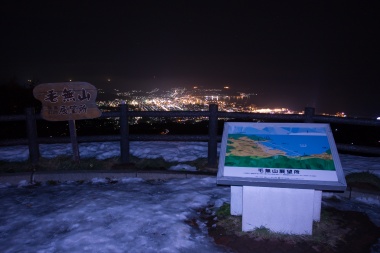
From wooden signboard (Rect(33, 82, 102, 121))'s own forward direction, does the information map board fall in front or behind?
in front

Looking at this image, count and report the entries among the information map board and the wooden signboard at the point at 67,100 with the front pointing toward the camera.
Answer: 2

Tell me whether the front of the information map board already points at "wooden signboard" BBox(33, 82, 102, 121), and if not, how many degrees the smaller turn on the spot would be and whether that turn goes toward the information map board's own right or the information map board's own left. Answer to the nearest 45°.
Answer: approximately 90° to the information map board's own right

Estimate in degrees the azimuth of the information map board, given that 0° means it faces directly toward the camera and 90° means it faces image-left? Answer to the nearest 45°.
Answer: approximately 0°
